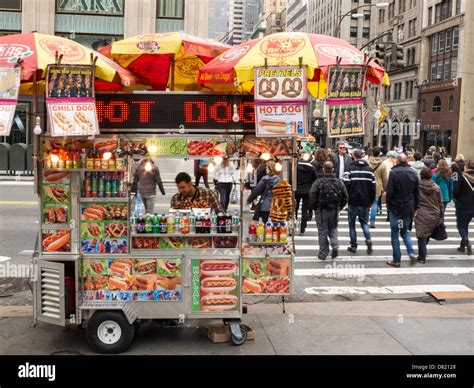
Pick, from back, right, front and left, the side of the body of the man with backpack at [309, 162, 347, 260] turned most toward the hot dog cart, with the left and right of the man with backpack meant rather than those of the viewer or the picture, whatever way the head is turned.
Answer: back

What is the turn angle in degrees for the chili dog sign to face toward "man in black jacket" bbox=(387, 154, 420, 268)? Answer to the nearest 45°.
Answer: approximately 135° to its left

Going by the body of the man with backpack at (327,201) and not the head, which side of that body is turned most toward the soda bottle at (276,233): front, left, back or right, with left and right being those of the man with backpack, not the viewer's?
back

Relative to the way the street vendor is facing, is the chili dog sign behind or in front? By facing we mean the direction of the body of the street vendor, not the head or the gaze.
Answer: in front

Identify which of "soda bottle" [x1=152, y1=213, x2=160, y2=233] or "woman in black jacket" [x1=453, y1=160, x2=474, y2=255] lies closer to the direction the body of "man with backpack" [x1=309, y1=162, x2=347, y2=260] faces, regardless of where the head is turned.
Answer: the woman in black jacket

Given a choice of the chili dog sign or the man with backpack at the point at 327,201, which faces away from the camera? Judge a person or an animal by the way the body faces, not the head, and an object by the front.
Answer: the man with backpack

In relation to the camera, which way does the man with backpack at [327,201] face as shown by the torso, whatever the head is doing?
away from the camera
